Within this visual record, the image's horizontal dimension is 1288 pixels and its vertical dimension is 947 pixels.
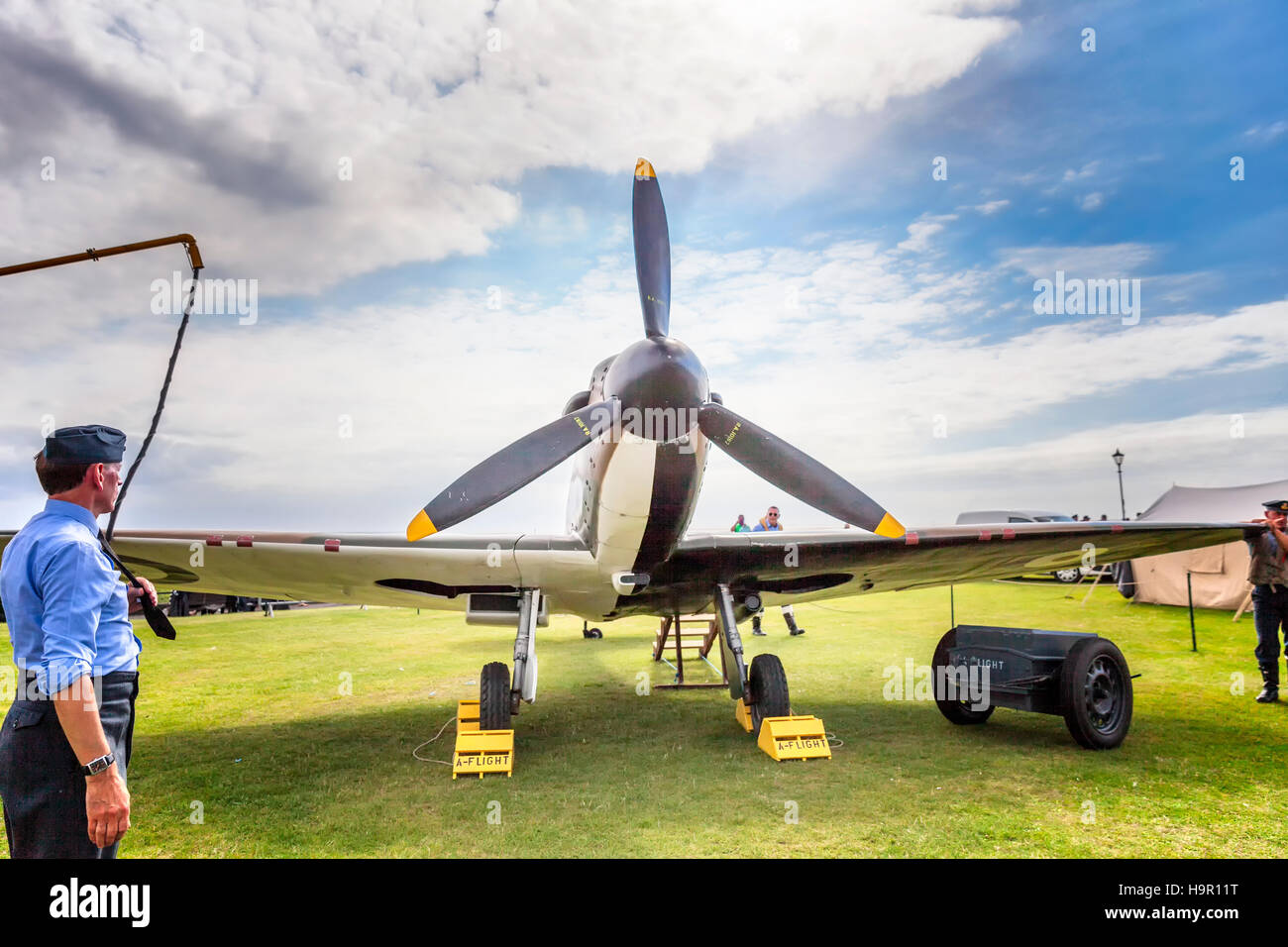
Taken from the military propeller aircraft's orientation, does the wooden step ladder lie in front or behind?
behind

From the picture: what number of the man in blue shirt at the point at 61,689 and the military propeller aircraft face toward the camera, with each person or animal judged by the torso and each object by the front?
1

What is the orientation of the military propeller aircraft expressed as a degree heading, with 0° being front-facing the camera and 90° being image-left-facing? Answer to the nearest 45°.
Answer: approximately 0°

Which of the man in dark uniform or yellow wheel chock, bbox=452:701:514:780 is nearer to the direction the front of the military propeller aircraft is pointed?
the yellow wheel chock

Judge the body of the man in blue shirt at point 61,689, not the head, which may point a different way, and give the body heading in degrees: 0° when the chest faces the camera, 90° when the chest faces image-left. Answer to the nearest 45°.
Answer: approximately 225°

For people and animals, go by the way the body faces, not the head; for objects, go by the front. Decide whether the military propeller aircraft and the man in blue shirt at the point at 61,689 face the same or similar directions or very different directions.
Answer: very different directions

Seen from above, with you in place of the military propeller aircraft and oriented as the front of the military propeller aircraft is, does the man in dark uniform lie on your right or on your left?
on your left

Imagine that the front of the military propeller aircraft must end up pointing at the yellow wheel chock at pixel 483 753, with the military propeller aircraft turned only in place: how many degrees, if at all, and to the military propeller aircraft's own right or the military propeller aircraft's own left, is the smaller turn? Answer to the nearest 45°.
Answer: approximately 45° to the military propeller aircraft's own right
